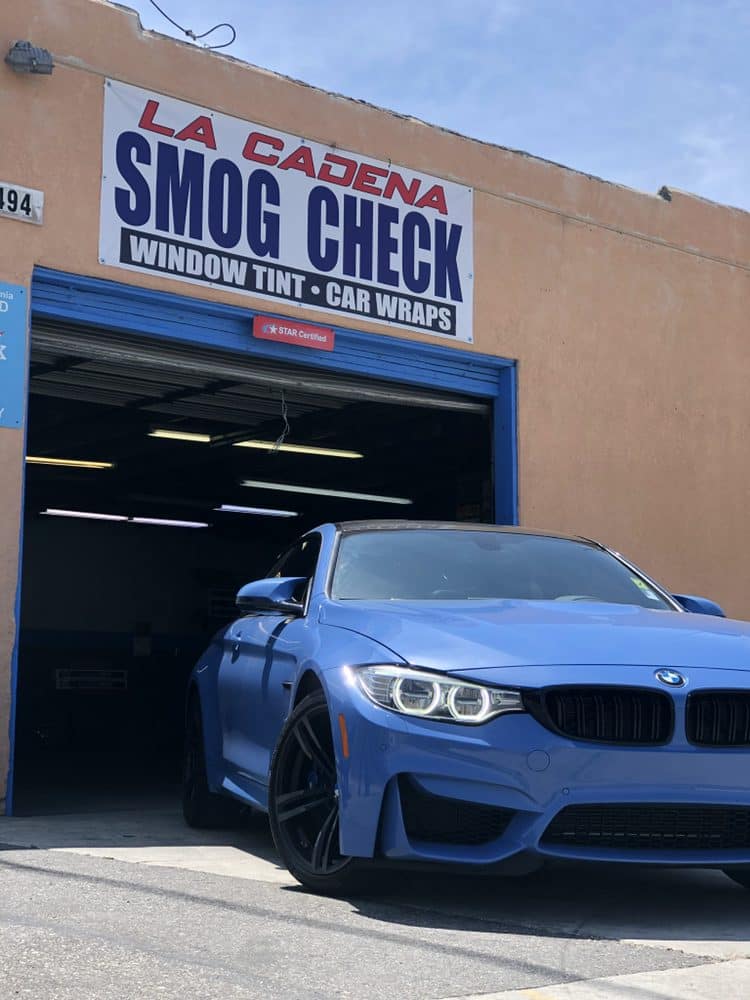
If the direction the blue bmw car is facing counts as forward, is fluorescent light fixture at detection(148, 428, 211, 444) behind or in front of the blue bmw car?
behind

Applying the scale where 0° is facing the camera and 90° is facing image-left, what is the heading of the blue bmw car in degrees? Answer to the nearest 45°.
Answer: approximately 315°

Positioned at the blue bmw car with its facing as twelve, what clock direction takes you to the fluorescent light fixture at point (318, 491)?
The fluorescent light fixture is roughly at 7 o'clock from the blue bmw car.

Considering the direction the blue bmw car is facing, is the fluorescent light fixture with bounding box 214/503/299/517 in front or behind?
behind

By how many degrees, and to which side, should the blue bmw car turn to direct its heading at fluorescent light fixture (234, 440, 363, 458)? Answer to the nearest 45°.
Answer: approximately 135° to its left

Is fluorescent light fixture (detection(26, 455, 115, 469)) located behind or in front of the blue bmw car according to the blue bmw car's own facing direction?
behind

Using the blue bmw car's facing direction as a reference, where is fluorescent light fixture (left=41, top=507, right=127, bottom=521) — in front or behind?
behind
